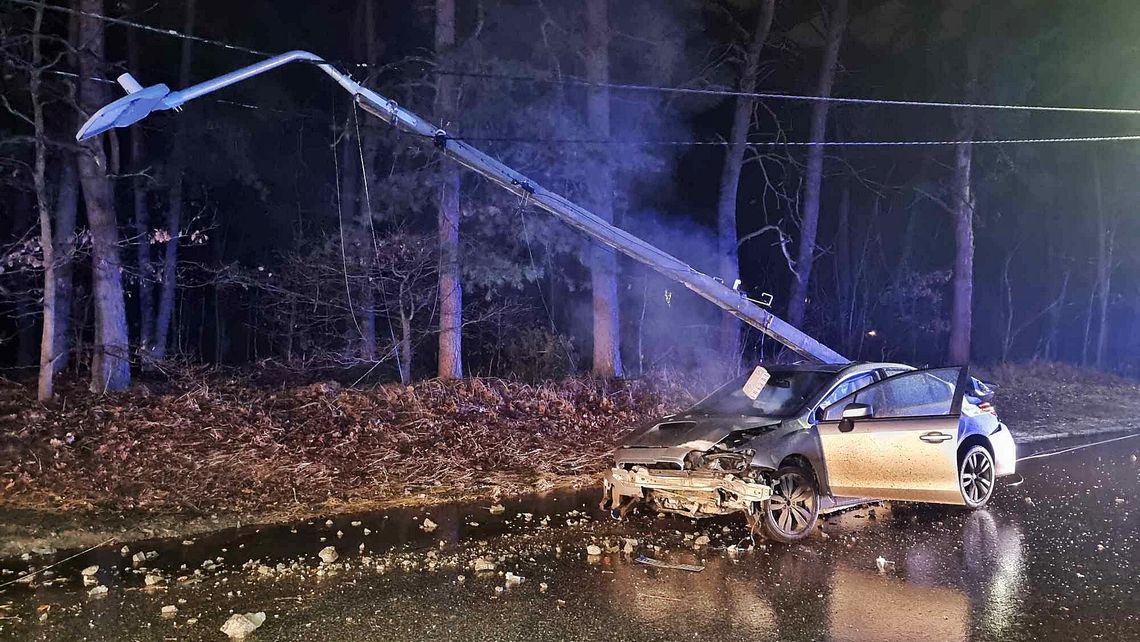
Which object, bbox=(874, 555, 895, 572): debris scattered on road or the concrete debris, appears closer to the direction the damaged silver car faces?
the concrete debris

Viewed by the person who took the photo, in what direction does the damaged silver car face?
facing the viewer and to the left of the viewer

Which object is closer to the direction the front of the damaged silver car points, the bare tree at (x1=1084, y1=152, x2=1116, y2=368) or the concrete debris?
the concrete debris

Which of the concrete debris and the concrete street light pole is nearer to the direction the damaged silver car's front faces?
the concrete debris

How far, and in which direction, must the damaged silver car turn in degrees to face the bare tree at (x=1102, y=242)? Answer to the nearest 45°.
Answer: approximately 135° to its right

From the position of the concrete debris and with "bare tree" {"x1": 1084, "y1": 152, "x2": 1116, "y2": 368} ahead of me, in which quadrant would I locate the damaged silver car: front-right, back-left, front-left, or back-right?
front-right

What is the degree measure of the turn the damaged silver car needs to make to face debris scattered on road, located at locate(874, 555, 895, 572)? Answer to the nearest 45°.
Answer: approximately 90° to its left

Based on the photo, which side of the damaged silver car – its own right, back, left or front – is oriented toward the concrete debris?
front
